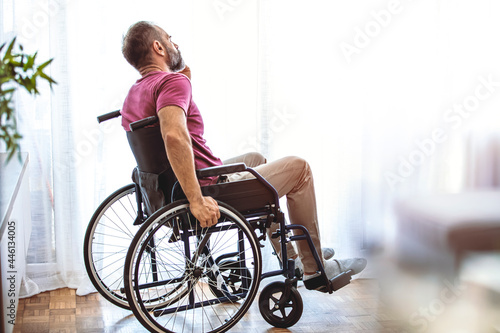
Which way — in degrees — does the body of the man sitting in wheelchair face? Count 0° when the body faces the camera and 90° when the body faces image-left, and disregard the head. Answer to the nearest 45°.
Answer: approximately 225°

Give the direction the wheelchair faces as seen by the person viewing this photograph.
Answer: facing away from the viewer and to the right of the viewer

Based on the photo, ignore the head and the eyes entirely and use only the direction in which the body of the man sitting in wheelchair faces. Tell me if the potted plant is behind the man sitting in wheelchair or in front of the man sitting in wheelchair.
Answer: behind

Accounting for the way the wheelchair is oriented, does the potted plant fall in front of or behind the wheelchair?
behind
